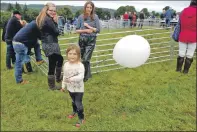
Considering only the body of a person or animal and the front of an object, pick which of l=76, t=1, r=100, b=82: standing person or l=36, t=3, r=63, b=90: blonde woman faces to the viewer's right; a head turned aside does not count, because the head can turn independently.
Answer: the blonde woman

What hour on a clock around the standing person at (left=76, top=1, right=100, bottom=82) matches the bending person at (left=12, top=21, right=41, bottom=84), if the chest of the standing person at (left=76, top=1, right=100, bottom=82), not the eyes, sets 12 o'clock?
the bending person at (left=12, top=21, right=41, bottom=84) is roughly at 3 o'clock from the standing person at (left=76, top=1, right=100, bottom=82).

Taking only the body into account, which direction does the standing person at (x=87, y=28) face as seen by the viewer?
toward the camera

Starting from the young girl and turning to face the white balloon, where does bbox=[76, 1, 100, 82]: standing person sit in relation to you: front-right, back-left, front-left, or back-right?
front-left

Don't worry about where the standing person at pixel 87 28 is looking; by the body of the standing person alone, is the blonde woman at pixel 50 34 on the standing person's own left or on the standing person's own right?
on the standing person's own right

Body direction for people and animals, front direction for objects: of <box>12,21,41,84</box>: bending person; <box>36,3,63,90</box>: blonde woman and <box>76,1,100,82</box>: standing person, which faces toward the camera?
<box>76,1,100,82</box>: standing person

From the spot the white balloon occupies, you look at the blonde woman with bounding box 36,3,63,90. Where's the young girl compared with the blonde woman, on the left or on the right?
left

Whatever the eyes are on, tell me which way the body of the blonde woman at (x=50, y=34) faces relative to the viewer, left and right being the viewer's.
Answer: facing to the right of the viewer

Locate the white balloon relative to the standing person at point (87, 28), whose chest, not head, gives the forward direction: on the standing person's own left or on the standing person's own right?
on the standing person's own left

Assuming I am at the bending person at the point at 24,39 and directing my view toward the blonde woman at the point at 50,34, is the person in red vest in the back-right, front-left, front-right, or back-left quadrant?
front-left

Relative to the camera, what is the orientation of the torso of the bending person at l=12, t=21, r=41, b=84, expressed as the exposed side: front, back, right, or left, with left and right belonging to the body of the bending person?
right

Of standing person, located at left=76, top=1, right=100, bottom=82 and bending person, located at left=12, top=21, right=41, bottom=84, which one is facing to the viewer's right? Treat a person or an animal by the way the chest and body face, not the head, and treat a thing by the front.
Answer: bending person, located at left=12, top=21, right=41, bottom=84
